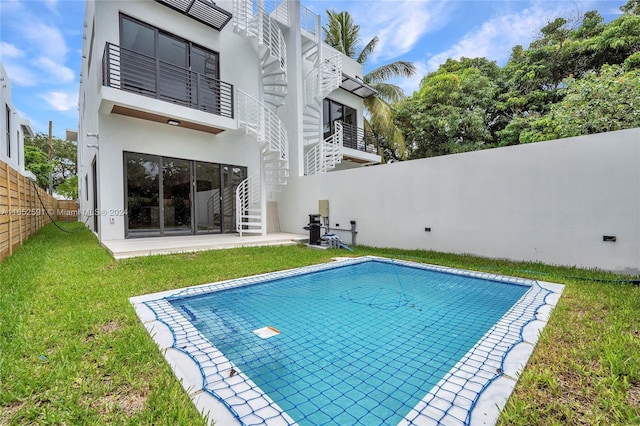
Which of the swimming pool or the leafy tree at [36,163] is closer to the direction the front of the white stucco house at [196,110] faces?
the swimming pool

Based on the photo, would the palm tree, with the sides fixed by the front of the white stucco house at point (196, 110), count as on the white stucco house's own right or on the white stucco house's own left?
on the white stucco house's own left

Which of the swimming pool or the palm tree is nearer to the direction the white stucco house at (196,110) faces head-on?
the swimming pool

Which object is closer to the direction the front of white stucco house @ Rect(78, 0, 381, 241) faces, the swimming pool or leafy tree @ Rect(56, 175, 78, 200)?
the swimming pool

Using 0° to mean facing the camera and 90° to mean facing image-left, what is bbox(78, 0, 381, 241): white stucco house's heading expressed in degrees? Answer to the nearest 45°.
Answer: approximately 315°

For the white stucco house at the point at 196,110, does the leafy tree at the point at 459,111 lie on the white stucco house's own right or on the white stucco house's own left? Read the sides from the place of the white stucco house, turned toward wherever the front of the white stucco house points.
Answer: on the white stucco house's own left
